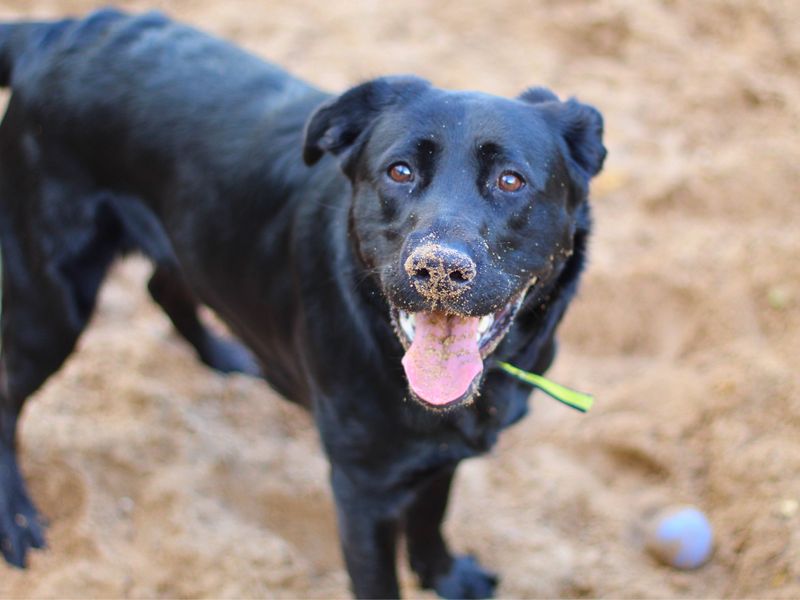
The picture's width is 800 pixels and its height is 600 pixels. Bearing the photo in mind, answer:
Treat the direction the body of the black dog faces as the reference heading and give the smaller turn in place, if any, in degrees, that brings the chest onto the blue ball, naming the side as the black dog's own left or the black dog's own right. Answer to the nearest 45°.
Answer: approximately 45° to the black dog's own left

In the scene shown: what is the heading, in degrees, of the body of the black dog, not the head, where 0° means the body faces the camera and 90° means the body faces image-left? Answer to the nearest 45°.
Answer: approximately 315°
